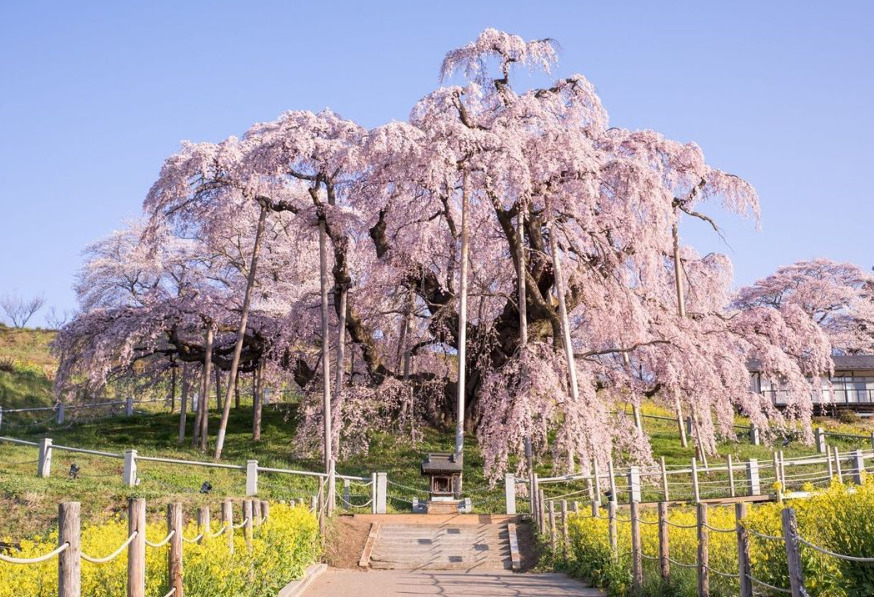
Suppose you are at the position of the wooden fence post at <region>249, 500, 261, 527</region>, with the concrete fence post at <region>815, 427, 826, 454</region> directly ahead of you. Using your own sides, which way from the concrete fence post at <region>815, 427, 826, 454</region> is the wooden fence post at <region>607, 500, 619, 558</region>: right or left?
right

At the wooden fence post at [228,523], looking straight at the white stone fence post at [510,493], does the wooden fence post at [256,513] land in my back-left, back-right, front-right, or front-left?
front-left

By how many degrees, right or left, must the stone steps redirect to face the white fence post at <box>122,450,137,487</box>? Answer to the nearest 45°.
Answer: approximately 90° to its right

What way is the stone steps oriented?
toward the camera

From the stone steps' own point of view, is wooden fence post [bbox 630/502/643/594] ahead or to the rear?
ahead

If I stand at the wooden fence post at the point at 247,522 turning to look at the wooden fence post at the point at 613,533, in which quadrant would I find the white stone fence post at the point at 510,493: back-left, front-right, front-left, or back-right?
front-left

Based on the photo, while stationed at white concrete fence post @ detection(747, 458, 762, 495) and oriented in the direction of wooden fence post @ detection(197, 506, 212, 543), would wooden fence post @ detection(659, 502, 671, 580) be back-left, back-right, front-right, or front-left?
front-left
